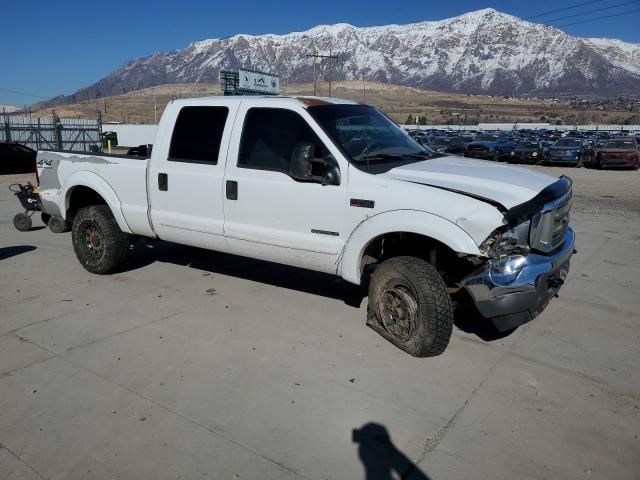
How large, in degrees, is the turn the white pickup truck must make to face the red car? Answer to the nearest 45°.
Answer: approximately 90° to its left

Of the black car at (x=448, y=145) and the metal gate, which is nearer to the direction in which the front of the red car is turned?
the metal gate

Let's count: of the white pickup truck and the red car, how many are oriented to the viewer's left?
0

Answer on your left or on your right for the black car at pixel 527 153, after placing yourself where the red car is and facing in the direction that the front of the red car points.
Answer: on your right

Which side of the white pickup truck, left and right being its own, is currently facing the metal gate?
back

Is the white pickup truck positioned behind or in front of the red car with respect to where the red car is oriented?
in front

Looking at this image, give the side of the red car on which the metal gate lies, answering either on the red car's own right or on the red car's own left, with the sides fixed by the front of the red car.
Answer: on the red car's own right

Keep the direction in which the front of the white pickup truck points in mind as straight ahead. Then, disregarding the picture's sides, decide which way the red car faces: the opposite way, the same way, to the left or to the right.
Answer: to the right

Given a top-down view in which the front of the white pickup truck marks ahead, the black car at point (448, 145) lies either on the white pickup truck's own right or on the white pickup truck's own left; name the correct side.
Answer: on the white pickup truck's own left

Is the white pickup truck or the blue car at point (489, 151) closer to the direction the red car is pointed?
the white pickup truck

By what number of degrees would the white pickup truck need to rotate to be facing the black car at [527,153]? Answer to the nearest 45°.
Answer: approximately 90° to its left

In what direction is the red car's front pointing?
toward the camera
